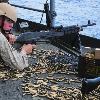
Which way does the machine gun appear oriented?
to the viewer's right
